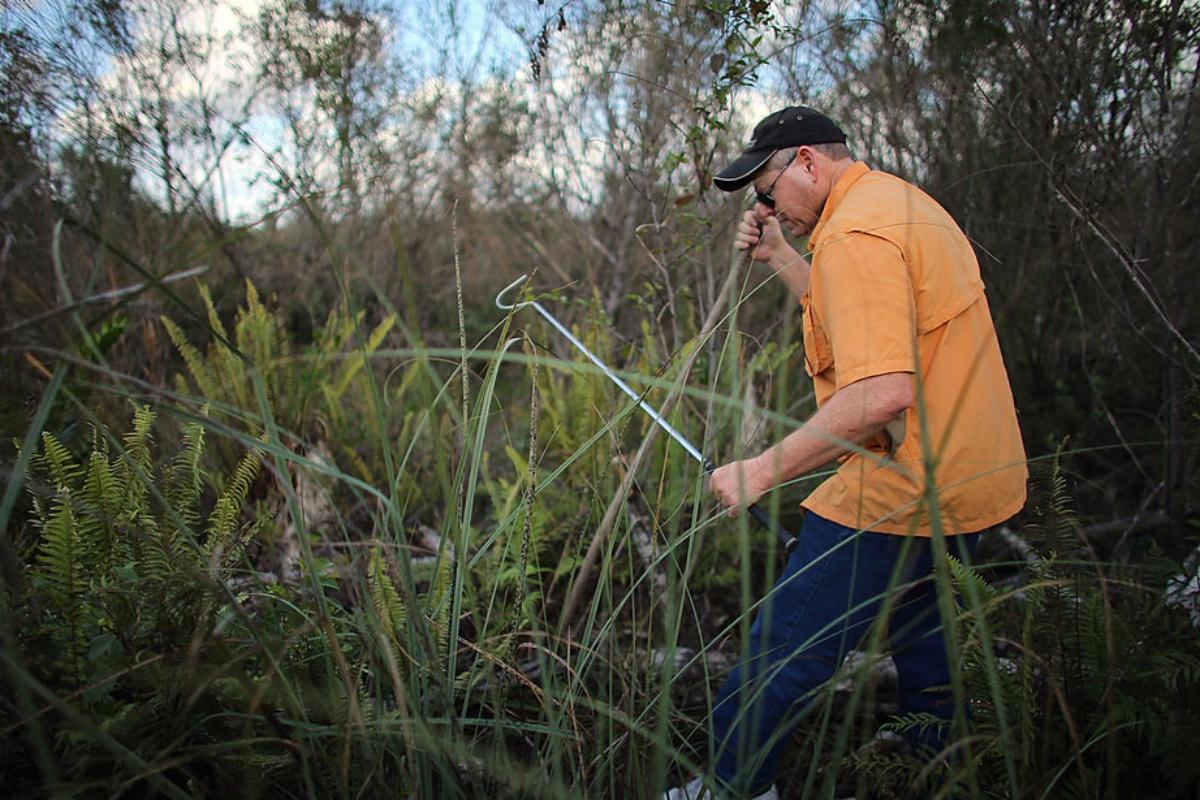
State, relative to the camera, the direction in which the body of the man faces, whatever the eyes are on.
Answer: to the viewer's left

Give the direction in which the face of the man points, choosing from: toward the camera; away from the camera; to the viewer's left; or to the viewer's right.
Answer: to the viewer's left
